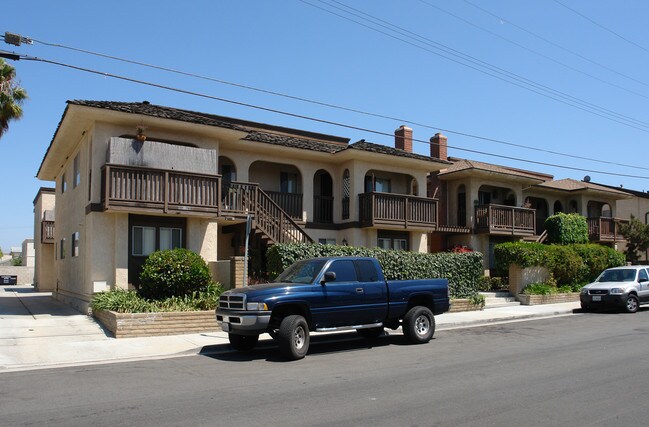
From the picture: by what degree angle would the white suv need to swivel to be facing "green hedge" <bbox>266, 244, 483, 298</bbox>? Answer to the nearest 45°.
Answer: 0° — it already faces it

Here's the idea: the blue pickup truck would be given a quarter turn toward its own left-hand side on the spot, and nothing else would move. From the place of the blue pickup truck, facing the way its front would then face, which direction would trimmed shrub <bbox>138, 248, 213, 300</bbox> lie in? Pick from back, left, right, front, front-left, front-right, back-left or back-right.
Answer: back

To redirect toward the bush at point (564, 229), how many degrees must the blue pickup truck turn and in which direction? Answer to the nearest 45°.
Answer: approximately 180°

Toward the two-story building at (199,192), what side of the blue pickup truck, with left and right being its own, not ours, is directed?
right

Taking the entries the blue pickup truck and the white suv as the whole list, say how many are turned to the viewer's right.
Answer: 0

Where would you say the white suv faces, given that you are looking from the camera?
facing the viewer and to the left of the viewer

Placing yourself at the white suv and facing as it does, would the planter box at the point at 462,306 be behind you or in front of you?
in front

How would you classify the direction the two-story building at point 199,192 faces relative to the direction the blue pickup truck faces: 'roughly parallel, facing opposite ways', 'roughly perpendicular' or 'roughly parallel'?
roughly perpendicular

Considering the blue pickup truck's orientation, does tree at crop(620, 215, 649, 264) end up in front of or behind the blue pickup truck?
behind

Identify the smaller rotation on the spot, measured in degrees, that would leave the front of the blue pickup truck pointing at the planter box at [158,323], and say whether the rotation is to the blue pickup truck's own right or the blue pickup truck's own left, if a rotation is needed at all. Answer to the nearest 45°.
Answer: approximately 90° to the blue pickup truck's own right

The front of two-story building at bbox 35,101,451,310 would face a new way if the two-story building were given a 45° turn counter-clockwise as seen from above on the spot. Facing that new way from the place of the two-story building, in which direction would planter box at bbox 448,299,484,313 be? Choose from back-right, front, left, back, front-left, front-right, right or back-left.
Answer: front

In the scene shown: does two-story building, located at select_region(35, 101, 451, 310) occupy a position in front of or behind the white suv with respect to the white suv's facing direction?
in front

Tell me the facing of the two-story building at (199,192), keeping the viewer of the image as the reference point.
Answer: facing the viewer and to the right of the viewer

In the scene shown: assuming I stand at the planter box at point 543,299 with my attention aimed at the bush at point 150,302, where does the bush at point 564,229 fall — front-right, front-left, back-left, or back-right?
back-right

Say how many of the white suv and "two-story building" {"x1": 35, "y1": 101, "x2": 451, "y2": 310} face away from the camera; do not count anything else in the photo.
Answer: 0
